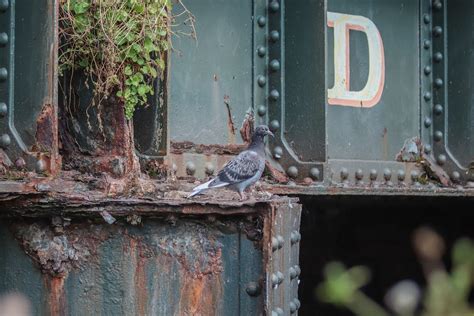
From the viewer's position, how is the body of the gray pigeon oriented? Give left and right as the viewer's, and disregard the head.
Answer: facing to the right of the viewer
